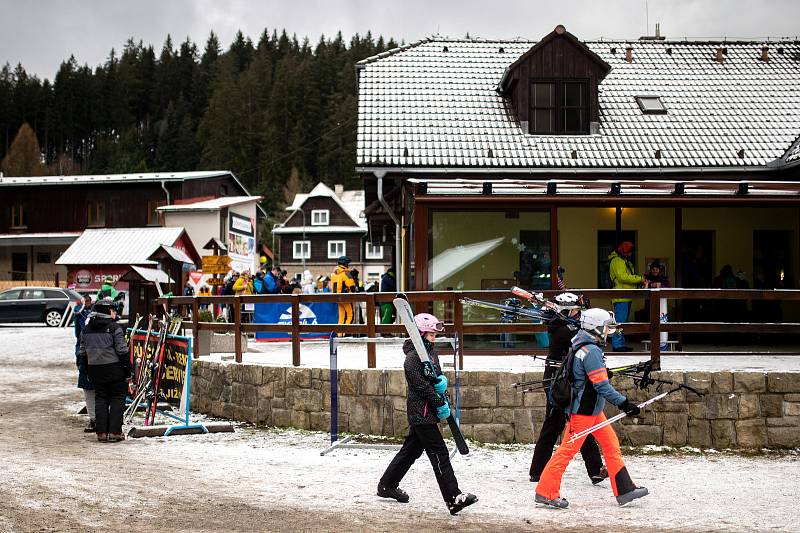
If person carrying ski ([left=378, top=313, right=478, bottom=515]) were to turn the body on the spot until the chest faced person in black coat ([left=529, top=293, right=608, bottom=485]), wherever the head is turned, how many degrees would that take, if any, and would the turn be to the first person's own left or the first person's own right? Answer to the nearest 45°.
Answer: approximately 45° to the first person's own left

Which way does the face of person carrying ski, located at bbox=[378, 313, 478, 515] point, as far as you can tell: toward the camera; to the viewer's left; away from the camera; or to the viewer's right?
to the viewer's right

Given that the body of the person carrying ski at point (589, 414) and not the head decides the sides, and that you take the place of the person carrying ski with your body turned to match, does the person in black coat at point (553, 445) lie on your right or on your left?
on your left

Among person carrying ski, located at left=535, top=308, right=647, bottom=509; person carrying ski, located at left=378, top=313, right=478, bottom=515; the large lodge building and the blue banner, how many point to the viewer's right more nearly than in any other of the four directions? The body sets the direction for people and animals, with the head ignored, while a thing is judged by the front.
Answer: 2

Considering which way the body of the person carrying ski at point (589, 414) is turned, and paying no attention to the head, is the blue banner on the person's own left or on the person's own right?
on the person's own left

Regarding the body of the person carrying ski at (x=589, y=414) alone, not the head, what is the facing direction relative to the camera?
to the viewer's right

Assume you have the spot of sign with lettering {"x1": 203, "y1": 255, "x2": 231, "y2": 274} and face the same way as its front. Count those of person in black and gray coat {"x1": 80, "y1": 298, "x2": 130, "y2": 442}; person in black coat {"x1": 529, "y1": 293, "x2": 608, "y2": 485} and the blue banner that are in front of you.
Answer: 3

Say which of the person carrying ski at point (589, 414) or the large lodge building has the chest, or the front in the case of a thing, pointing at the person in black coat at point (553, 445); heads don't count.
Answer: the large lodge building

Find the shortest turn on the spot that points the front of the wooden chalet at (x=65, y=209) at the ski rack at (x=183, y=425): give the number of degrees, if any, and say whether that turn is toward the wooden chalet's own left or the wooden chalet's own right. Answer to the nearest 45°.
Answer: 0° — it already faces it

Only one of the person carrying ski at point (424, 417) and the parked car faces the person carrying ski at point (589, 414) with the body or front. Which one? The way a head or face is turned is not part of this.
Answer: the person carrying ski at point (424, 417)

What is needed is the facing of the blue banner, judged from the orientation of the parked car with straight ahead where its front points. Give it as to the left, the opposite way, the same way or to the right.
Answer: to the left

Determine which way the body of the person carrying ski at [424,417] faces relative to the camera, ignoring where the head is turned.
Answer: to the viewer's right

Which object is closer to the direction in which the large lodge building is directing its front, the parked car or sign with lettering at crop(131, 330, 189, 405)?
the sign with lettering

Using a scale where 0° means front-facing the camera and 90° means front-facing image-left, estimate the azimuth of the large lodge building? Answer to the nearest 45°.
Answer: approximately 0°
